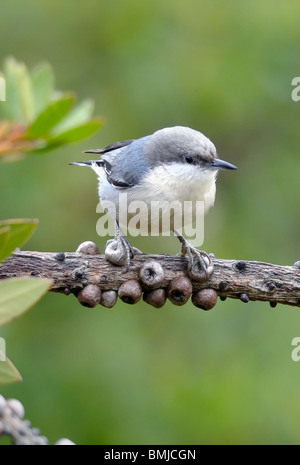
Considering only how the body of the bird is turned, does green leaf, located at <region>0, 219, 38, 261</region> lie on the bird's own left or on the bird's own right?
on the bird's own right

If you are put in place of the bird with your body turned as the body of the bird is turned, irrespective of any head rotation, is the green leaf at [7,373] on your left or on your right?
on your right

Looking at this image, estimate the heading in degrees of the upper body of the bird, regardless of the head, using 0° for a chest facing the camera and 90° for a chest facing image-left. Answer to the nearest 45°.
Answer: approximately 315°
